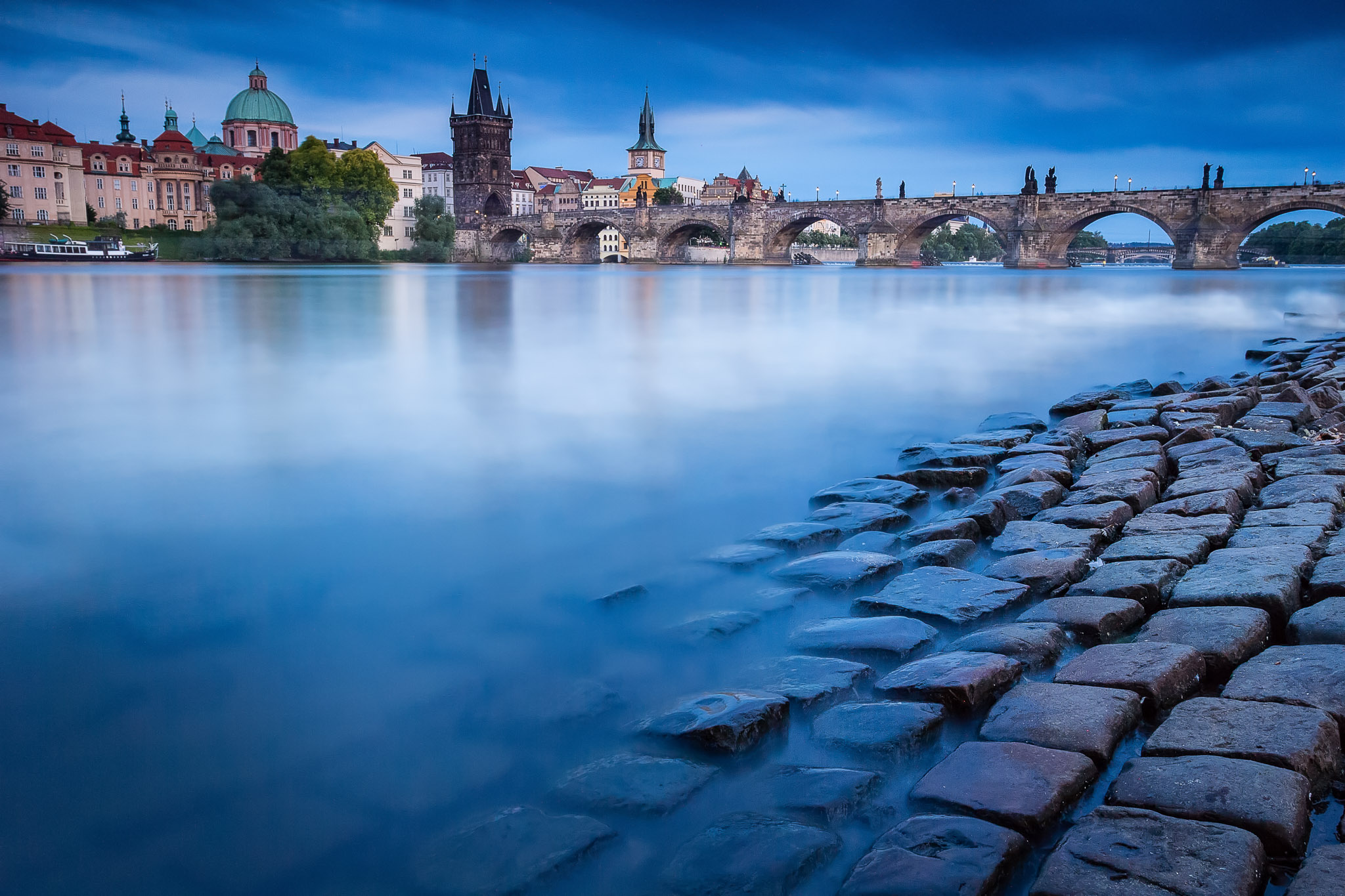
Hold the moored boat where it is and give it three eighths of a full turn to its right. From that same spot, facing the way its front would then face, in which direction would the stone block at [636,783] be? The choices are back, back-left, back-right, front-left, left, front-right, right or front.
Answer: front-left

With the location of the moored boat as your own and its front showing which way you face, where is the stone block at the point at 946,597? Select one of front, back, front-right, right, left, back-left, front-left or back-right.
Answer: right

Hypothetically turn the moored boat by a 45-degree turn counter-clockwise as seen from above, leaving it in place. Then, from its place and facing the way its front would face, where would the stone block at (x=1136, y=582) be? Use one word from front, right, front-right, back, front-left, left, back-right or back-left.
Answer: back-right

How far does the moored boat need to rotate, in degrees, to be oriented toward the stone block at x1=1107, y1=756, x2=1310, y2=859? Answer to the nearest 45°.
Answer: approximately 90° to its right

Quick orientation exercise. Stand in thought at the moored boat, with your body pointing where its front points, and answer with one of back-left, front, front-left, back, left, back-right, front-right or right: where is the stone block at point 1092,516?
right

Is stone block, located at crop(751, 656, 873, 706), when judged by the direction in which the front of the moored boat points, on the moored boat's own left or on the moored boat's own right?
on the moored boat's own right

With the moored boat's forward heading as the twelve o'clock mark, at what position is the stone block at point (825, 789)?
The stone block is roughly at 3 o'clock from the moored boat.

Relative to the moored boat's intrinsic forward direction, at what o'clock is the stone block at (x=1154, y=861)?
The stone block is roughly at 3 o'clock from the moored boat.

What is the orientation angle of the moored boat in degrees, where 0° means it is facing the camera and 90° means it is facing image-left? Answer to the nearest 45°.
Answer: approximately 270°

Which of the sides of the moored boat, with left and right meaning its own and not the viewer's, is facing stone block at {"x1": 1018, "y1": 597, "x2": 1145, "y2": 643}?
right

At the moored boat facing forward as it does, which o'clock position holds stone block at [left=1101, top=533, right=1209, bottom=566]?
The stone block is roughly at 3 o'clock from the moored boat.

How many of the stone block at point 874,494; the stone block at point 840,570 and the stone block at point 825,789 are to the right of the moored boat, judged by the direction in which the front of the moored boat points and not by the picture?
3

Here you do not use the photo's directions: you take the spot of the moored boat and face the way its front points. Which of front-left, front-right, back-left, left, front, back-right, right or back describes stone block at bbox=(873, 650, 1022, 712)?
right

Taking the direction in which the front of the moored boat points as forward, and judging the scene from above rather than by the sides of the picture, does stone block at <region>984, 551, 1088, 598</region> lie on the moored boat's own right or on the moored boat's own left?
on the moored boat's own right

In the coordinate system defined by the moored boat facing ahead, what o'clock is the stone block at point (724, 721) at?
The stone block is roughly at 3 o'clock from the moored boat.

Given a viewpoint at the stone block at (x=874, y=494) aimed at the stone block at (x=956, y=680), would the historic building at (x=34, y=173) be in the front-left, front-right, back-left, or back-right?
back-right
